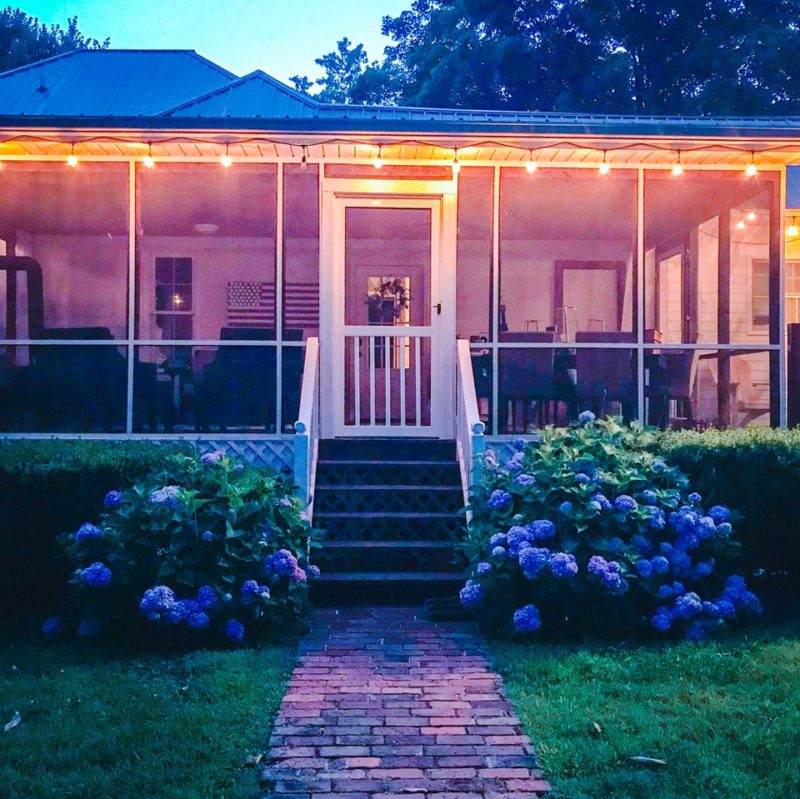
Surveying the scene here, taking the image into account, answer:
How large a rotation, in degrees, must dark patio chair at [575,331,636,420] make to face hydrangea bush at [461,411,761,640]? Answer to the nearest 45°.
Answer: approximately 180°

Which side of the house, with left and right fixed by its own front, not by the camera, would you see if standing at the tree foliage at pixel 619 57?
back

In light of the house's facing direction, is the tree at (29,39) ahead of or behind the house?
behind

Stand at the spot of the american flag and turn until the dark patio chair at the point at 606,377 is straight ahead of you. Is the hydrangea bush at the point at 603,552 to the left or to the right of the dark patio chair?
right

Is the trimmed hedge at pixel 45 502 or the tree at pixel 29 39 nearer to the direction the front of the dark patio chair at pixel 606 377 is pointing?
the tree

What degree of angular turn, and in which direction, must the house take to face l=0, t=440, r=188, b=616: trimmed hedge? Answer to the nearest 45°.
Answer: approximately 45° to its right

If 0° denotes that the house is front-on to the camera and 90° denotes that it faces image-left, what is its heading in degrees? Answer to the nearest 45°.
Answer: approximately 0°

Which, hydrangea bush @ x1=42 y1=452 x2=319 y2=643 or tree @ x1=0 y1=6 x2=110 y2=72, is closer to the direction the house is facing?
the hydrangea bush

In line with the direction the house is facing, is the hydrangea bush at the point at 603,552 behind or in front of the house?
in front

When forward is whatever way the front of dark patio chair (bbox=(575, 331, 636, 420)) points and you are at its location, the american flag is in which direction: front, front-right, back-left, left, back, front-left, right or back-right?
left

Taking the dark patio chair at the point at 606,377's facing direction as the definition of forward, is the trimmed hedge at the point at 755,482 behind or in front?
behind

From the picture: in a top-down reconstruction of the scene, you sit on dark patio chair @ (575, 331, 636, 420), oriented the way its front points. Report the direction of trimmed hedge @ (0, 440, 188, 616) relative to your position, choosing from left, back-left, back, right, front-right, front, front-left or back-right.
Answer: back-left

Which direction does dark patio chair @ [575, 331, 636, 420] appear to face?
away from the camera
